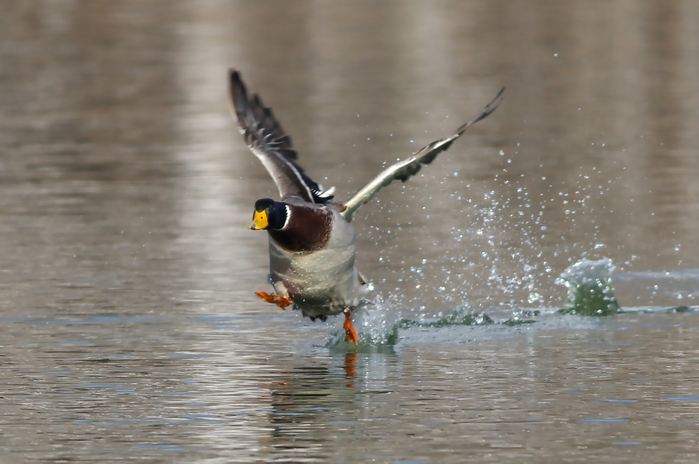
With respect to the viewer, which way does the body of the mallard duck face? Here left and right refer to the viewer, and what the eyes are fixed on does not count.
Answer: facing the viewer and to the left of the viewer

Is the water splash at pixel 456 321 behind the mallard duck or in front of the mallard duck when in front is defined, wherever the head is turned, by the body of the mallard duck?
behind

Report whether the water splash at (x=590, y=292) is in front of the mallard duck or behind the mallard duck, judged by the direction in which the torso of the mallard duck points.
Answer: behind
